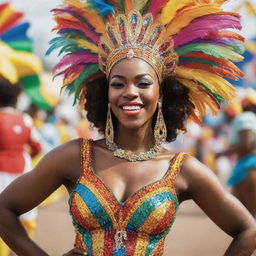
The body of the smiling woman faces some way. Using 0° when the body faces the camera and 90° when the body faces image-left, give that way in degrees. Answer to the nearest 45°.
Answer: approximately 0°

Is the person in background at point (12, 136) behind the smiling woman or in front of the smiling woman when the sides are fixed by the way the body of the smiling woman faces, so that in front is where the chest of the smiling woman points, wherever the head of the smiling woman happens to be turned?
behind

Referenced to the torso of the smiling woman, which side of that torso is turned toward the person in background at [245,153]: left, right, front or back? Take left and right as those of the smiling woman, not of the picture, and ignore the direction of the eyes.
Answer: back
